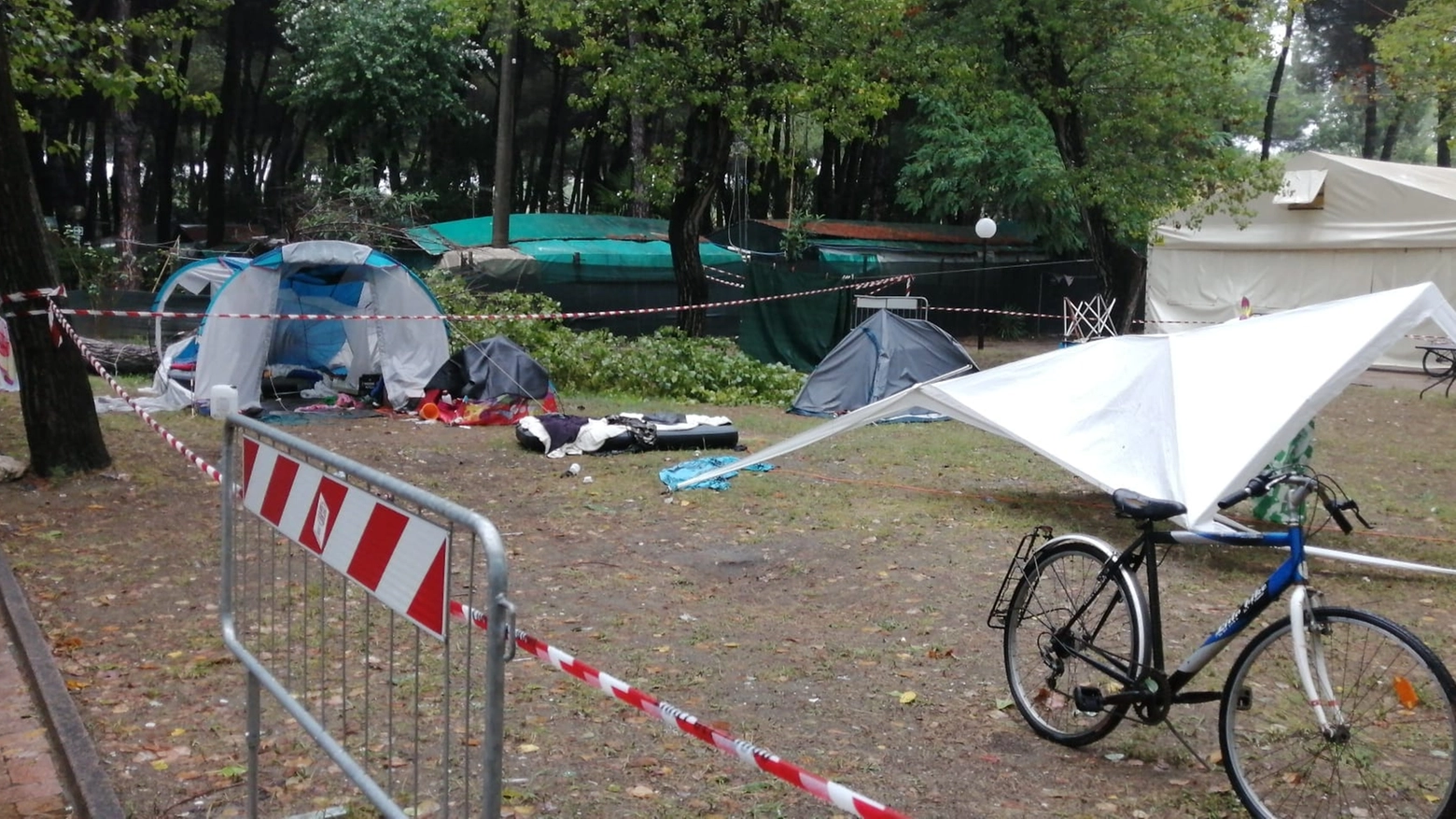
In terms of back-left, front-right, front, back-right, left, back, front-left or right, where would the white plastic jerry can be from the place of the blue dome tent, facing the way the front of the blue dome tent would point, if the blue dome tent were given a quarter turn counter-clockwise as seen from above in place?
right

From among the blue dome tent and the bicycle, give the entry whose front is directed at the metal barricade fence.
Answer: the blue dome tent

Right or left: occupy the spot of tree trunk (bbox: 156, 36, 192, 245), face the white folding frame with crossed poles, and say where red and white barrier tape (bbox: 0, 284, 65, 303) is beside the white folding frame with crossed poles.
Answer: right

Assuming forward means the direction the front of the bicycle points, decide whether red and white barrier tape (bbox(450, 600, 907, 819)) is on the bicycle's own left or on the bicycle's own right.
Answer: on the bicycle's own right

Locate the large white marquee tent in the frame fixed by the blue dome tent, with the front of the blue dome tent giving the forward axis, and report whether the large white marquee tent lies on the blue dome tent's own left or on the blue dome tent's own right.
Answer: on the blue dome tent's own left

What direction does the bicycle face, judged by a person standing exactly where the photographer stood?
facing the viewer and to the right of the viewer

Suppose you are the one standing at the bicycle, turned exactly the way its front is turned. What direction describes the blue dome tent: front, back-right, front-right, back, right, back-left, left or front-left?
back

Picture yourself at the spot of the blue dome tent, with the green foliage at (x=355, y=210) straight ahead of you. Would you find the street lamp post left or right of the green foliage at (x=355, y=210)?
right

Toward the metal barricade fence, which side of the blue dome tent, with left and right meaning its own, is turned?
front

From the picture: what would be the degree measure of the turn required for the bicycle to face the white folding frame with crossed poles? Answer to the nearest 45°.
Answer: approximately 135° to its left

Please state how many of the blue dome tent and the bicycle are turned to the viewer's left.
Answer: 0

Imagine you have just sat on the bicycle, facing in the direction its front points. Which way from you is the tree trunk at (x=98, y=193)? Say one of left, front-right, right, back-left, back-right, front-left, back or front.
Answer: back

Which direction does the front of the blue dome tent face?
toward the camera
